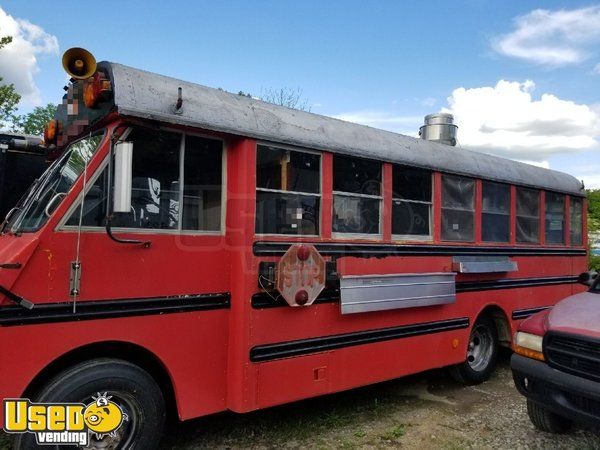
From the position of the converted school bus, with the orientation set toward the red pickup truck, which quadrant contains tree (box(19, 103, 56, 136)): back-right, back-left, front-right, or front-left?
back-left

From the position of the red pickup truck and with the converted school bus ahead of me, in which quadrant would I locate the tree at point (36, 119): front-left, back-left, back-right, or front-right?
front-right

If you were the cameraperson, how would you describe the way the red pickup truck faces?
facing the viewer and to the left of the viewer

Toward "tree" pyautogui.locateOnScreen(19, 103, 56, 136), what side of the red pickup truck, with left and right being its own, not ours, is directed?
right

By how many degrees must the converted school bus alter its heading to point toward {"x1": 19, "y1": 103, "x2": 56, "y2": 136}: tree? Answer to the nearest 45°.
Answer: approximately 90° to its right

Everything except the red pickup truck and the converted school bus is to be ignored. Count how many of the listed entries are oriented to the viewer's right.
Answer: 0

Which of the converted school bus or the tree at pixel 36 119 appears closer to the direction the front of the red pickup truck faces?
the converted school bus

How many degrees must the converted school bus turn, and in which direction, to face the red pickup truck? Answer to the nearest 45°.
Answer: approximately 135° to its left
